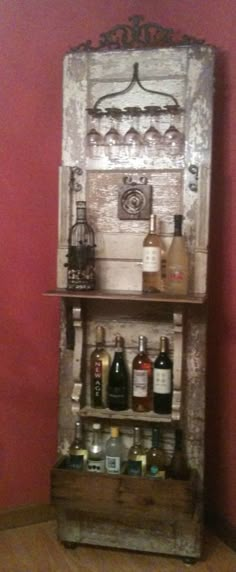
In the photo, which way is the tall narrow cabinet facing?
toward the camera
